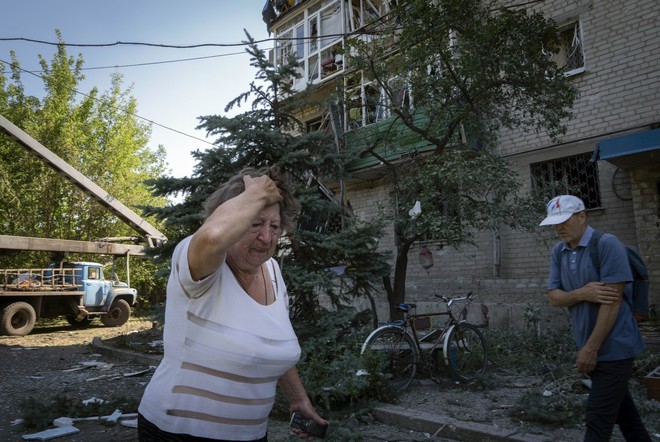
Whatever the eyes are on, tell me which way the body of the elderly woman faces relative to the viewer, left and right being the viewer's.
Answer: facing the viewer and to the right of the viewer

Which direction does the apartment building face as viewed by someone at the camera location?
facing the viewer and to the left of the viewer

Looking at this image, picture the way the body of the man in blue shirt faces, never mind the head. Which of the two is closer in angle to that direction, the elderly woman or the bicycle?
the elderly woman

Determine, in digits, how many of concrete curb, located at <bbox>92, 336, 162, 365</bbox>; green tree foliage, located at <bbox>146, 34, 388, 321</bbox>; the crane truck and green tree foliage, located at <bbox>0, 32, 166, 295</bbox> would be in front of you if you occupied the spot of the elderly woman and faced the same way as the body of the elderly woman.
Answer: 0

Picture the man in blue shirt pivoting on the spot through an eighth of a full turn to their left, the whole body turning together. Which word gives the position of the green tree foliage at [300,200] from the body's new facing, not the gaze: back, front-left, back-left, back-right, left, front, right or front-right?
back-right

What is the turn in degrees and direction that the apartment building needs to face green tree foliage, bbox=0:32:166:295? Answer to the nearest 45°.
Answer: approximately 45° to its right

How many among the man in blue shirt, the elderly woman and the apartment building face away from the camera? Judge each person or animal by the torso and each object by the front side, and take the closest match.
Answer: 0

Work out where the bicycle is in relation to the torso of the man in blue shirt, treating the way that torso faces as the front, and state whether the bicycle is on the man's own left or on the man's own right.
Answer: on the man's own right

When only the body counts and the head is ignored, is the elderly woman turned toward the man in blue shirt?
no

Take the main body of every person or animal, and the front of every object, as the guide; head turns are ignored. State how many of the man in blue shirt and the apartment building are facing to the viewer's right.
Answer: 0

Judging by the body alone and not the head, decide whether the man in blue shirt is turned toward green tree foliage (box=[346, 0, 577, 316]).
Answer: no

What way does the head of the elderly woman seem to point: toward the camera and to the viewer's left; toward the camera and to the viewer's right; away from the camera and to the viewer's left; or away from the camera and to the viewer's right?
toward the camera and to the viewer's right

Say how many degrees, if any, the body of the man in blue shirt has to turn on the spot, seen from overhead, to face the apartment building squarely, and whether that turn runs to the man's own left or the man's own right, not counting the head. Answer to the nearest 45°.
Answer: approximately 135° to the man's own right

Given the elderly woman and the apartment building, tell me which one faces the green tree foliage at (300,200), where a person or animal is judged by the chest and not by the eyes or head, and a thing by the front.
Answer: the apartment building

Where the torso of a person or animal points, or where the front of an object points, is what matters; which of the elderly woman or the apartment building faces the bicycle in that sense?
the apartment building

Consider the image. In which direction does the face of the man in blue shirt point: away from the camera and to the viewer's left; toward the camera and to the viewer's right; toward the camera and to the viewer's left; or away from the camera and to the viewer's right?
toward the camera and to the viewer's left

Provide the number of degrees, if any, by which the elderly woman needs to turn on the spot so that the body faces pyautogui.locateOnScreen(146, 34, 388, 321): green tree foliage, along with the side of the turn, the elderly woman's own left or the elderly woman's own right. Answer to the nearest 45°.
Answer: approximately 135° to the elderly woman's own left

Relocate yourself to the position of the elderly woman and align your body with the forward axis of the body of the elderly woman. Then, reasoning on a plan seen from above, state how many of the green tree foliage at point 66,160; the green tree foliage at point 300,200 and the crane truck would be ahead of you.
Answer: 0

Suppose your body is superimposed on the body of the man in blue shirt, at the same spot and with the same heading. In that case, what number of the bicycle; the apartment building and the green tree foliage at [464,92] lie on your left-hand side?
0

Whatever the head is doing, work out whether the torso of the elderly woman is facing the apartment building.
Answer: no

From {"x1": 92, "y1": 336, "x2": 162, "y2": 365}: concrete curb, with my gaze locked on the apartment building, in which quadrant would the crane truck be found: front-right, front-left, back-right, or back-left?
back-left

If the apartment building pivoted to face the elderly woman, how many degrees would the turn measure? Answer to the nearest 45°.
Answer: approximately 45° to its left

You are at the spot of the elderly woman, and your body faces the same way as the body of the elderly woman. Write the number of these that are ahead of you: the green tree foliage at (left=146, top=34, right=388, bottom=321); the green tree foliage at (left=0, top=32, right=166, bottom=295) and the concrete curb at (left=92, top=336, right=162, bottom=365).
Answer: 0
